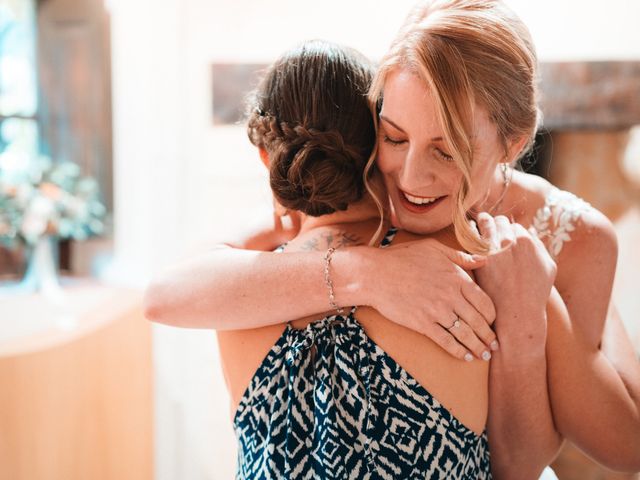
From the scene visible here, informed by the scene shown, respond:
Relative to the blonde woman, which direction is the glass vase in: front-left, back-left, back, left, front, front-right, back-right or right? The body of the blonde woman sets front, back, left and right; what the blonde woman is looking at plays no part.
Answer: right

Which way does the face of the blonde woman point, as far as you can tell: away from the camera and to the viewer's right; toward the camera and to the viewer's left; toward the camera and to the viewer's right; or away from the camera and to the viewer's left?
toward the camera and to the viewer's left

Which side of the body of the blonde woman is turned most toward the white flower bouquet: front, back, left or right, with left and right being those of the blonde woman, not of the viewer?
right

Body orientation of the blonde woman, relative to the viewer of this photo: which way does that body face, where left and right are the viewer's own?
facing the viewer and to the left of the viewer
